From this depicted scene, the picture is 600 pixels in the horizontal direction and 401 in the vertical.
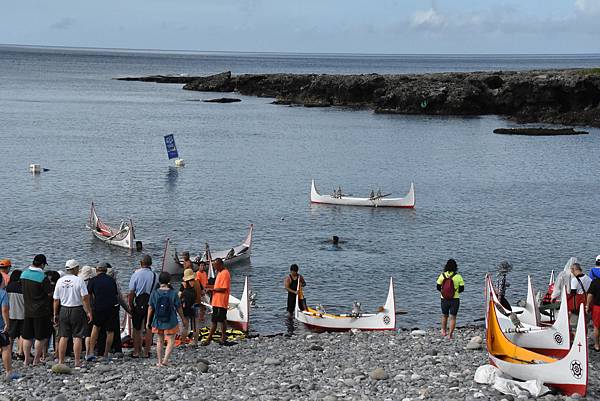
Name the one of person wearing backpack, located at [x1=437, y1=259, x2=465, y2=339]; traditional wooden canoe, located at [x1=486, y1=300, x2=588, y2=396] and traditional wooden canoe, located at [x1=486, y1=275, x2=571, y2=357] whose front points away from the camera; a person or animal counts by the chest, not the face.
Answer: the person wearing backpack

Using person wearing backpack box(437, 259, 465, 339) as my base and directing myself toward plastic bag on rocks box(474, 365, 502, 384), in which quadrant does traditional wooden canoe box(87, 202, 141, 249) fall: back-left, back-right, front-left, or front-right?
back-right

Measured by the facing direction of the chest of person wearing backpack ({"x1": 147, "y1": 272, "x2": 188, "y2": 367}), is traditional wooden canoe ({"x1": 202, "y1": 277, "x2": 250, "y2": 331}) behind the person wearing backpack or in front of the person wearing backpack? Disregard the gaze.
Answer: in front

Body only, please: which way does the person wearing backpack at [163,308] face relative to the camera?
away from the camera

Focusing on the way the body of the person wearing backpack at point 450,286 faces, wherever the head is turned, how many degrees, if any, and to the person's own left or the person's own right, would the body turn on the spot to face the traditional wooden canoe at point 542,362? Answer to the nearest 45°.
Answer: approximately 135° to the person's own right

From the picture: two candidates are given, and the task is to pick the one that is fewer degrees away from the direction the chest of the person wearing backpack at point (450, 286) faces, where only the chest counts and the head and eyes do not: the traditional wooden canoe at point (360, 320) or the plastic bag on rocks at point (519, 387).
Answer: the traditional wooden canoe

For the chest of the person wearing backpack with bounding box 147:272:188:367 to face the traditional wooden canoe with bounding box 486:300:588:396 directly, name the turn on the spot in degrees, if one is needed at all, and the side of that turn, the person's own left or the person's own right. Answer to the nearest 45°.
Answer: approximately 90° to the person's own right
